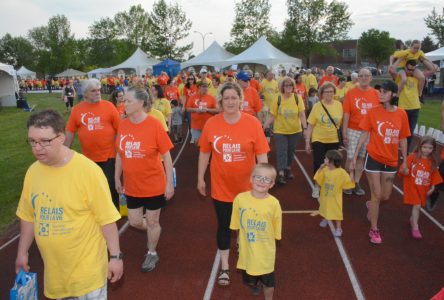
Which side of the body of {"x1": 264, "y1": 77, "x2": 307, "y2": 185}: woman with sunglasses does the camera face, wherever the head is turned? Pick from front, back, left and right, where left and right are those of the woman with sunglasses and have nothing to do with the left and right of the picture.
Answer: front

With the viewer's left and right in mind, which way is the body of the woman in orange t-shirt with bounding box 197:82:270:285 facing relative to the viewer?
facing the viewer

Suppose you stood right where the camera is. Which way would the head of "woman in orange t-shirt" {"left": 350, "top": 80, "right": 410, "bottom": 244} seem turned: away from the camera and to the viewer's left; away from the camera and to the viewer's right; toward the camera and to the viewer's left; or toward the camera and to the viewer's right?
toward the camera and to the viewer's left

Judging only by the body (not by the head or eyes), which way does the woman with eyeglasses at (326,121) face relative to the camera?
toward the camera

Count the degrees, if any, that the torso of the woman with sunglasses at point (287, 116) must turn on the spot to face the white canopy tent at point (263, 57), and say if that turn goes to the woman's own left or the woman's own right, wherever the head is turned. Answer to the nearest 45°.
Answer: approximately 180°

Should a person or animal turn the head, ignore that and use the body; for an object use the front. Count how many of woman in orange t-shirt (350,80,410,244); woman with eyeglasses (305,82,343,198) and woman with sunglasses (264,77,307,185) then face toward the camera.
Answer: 3

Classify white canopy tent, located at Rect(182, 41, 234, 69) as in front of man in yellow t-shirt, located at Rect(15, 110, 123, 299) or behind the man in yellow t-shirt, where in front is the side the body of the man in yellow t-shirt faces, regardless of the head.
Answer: behind

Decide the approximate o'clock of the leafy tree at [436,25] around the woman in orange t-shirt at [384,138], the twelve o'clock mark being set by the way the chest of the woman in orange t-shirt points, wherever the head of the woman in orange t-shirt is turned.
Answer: The leafy tree is roughly at 6 o'clock from the woman in orange t-shirt.

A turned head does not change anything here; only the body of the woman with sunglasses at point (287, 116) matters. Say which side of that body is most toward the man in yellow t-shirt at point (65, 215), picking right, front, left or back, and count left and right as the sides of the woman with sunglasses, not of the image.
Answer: front

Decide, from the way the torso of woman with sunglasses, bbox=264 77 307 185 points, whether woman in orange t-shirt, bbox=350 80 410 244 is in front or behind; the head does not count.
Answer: in front

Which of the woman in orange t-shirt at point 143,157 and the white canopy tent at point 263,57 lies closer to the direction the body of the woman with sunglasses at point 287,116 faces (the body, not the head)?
the woman in orange t-shirt

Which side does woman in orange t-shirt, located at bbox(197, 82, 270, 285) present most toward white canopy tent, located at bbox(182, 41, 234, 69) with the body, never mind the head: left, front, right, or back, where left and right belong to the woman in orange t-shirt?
back
